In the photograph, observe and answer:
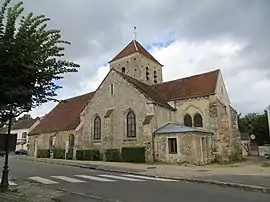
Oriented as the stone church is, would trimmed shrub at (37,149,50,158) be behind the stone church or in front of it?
in front

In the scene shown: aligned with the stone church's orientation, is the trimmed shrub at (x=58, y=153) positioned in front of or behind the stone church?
in front

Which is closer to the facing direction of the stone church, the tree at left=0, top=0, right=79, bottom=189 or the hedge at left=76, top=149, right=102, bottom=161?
the hedge

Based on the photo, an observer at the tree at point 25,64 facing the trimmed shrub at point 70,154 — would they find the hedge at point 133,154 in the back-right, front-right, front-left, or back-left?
front-right

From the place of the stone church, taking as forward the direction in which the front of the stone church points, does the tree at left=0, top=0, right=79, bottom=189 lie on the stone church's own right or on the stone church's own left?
on the stone church's own left

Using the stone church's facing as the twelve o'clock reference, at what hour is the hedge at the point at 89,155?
The hedge is roughly at 1 o'clock from the stone church.
